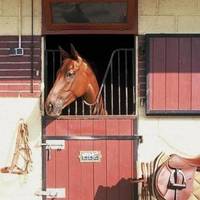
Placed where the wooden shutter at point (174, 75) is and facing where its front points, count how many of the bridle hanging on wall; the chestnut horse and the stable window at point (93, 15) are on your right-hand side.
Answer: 3

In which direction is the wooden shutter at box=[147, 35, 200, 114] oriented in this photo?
toward the camera

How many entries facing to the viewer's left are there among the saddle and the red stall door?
1

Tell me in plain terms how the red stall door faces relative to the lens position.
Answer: facing the viewer

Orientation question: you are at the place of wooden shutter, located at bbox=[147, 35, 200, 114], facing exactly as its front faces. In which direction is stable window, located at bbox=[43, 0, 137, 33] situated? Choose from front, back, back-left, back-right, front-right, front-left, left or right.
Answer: right

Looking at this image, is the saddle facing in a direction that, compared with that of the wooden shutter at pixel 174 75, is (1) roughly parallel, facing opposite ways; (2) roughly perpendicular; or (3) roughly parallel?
roughly perpendicular

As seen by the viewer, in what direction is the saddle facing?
to the viewer's left

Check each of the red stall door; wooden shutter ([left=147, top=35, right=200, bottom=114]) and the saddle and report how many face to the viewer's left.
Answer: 1

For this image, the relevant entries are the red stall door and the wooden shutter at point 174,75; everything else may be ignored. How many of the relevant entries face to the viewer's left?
0

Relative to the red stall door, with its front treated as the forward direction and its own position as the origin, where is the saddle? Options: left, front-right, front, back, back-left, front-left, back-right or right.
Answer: front-left
